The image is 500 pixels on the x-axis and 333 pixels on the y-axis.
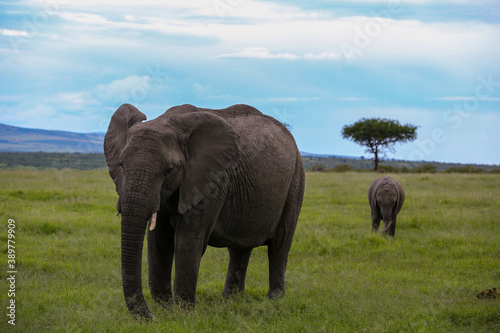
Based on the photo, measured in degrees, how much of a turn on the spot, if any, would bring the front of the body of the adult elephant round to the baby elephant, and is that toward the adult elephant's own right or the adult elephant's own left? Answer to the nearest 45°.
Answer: approximately 180°

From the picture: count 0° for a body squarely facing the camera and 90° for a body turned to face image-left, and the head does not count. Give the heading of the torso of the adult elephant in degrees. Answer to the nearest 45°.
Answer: approximately 45°
